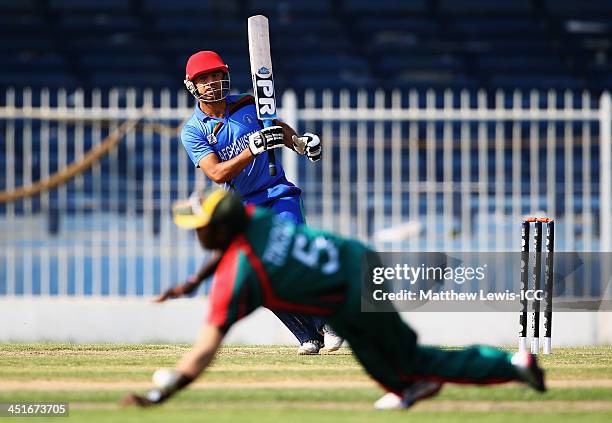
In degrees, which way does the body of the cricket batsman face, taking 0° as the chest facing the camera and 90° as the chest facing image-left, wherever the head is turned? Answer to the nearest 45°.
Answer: approximately 0°

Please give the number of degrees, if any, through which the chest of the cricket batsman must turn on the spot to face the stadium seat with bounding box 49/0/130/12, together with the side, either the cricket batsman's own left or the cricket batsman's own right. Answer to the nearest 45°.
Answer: approximately 180°

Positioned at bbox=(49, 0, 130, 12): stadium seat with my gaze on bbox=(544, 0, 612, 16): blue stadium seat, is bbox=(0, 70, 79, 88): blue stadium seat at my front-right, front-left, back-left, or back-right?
back-right

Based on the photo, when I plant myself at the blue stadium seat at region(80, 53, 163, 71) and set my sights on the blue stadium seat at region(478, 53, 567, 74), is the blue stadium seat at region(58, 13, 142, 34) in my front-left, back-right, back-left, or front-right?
back-left

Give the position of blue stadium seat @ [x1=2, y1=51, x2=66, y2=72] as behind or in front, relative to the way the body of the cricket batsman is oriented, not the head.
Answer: behind

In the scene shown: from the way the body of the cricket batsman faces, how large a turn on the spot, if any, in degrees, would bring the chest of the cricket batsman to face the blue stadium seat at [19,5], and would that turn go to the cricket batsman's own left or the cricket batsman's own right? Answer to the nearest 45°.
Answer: approximately 180°

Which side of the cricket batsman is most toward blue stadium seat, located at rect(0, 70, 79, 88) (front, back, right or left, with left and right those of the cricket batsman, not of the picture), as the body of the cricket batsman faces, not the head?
back

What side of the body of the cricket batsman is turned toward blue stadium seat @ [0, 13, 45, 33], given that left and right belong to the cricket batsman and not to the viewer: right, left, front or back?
back

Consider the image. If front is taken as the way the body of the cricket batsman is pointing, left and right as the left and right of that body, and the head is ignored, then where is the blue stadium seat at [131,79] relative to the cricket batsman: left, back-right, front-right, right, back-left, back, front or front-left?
back

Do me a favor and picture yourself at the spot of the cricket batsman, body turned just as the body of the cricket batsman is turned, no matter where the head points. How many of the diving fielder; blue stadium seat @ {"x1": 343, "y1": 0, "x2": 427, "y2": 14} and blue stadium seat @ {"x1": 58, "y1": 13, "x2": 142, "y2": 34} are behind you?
2

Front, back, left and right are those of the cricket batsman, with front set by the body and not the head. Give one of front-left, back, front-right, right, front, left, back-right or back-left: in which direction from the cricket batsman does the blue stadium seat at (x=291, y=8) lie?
back

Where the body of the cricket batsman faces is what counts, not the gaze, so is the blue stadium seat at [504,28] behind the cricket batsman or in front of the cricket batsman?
behind
